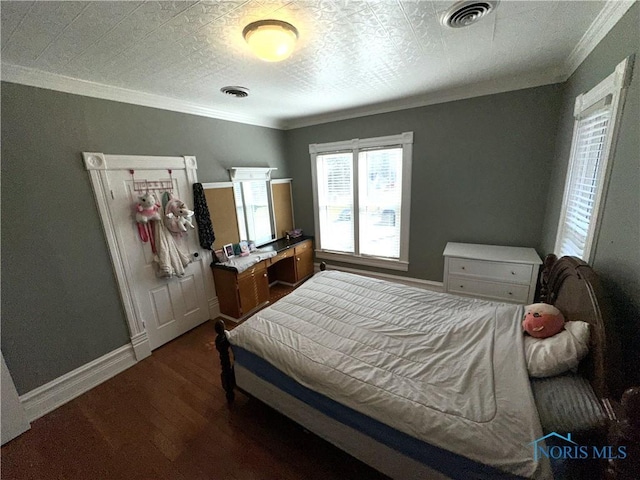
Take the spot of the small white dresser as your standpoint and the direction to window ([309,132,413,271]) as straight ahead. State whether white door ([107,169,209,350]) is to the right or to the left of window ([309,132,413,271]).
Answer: left

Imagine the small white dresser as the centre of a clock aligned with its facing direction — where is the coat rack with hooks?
The coat rack with hooks is roughly at 2 o'clock from the small white dresser.

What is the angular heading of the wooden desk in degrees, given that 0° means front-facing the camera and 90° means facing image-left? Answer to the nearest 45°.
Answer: approximately 315°

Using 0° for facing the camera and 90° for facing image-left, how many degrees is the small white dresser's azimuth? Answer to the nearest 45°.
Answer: approximately 0°

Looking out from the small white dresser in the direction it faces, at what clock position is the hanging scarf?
The hanging scarf is roughly at 2 o'clock from the small white dresser.

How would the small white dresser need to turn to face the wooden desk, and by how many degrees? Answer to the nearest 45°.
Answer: approximately 45° to its right

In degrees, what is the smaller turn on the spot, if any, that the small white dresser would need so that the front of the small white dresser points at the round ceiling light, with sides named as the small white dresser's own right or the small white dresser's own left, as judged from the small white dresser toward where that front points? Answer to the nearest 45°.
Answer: approximately 45° to the small white dresser's own right

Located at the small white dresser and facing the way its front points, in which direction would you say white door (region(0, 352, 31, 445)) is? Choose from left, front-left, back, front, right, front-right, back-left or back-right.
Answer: front-right
